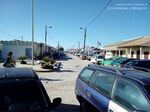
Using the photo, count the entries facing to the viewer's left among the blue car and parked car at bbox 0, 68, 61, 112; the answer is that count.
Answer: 0
